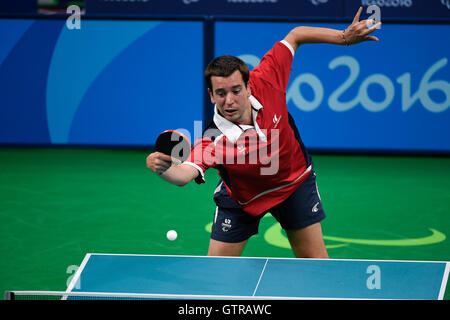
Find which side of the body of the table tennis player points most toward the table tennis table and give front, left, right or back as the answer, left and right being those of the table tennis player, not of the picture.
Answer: front

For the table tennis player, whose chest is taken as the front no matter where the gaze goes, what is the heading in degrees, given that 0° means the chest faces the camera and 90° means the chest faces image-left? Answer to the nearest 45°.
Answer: approximately 0°
